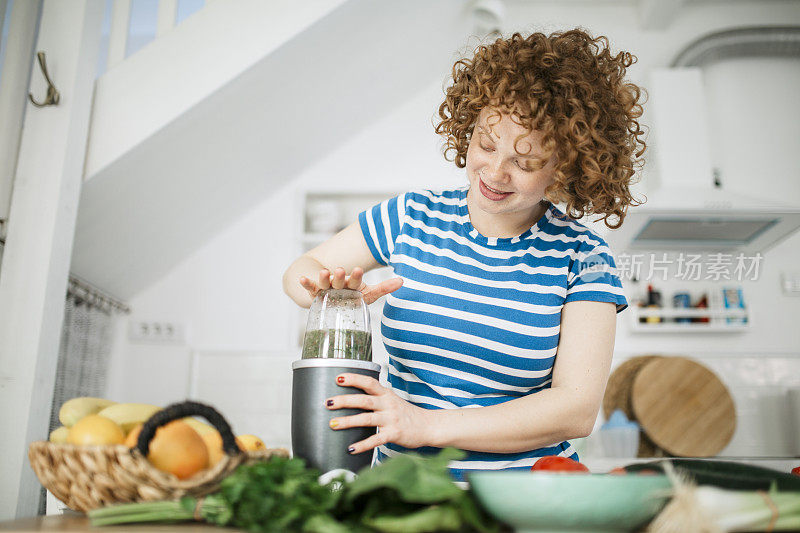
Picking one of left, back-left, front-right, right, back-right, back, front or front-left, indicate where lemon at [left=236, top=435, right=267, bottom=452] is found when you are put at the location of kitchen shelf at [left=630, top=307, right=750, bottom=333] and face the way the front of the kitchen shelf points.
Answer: front

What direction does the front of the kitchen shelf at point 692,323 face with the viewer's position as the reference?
facing the viewer

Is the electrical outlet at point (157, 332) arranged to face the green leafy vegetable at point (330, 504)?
yes

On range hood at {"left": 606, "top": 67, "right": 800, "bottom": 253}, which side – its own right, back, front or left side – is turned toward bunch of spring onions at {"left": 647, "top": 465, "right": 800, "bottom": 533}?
front

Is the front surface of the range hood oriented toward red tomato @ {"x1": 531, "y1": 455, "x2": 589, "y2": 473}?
yes

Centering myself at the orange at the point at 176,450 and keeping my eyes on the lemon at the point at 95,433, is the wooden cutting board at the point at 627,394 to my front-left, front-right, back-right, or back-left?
back-right

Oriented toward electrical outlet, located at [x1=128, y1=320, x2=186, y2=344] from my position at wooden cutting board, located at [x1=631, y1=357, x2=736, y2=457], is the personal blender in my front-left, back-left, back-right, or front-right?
front-left

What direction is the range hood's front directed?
toward the camera

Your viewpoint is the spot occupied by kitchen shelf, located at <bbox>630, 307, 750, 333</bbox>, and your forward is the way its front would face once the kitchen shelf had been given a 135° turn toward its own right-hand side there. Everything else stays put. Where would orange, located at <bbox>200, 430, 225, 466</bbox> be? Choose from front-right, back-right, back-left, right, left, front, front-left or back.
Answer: back-left

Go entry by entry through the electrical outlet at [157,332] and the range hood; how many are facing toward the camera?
2

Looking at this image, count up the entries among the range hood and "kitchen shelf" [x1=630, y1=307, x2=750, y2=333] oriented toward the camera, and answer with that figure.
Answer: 2

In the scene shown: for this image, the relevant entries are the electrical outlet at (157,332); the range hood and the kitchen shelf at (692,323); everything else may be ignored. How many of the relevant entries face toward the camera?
3

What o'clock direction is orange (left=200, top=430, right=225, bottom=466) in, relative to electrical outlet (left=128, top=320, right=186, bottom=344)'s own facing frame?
The orange is roughly at 12 o'clock from the electrical outlet.

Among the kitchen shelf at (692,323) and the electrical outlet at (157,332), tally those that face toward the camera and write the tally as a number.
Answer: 2

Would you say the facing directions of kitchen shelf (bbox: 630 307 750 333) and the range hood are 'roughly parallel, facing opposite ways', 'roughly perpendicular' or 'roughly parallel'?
roughly parallel

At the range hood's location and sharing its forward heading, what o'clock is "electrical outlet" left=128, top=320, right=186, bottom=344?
The electrical outlet is roughly at 2 o'clock from the range hood.

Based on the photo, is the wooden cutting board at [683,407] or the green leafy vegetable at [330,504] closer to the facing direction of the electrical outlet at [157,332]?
the green leafy vegetable

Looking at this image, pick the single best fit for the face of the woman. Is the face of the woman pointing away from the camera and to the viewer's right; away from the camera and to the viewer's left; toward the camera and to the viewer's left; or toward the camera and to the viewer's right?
toward the camera and to the viewer's left
